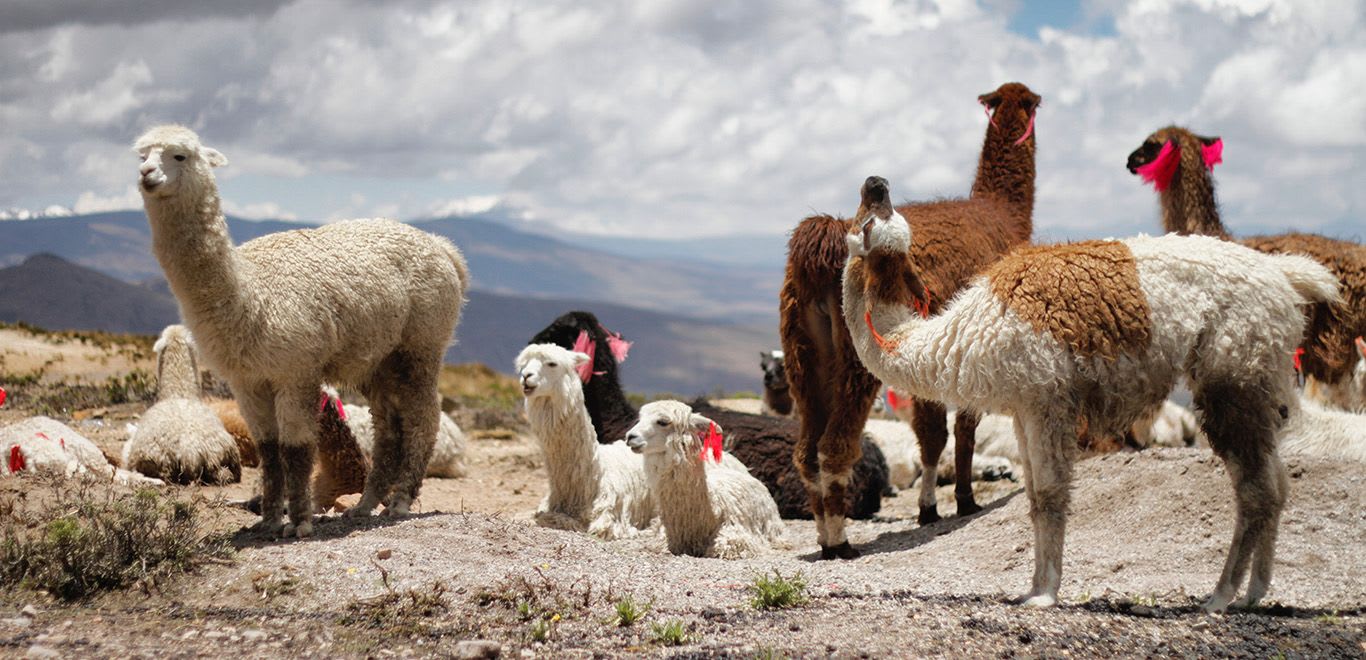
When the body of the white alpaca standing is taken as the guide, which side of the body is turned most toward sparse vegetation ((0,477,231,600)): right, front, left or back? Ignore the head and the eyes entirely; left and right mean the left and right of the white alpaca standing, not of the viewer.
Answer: front

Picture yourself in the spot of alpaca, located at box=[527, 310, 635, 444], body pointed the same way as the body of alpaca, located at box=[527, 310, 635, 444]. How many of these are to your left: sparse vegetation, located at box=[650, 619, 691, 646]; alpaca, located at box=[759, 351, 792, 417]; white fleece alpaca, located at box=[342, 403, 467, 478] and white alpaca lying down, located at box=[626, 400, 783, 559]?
2

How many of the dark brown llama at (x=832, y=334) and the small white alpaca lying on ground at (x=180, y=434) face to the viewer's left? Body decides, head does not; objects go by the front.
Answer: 0

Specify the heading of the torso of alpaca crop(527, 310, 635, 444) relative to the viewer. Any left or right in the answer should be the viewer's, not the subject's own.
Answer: facing to the left of the viewer

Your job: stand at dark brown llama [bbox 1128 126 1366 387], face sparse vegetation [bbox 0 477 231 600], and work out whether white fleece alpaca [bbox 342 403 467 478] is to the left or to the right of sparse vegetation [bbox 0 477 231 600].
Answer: right

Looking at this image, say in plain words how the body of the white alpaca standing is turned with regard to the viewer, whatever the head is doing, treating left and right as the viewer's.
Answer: facing the viewer and to the left of the viewer

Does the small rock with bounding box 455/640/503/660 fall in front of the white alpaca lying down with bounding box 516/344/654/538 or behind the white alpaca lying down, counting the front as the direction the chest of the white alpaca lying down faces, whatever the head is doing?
in front

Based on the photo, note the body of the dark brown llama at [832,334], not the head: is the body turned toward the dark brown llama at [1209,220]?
yes

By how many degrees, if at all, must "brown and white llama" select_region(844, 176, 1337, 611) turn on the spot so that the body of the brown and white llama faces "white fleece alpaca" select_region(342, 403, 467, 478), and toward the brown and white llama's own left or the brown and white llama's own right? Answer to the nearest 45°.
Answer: approximately 45° to the brown and white llama's own right

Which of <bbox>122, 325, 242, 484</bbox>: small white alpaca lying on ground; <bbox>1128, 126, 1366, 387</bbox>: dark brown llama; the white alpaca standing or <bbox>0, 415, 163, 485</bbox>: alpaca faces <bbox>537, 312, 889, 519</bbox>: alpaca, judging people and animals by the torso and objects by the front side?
the dark brown llama
